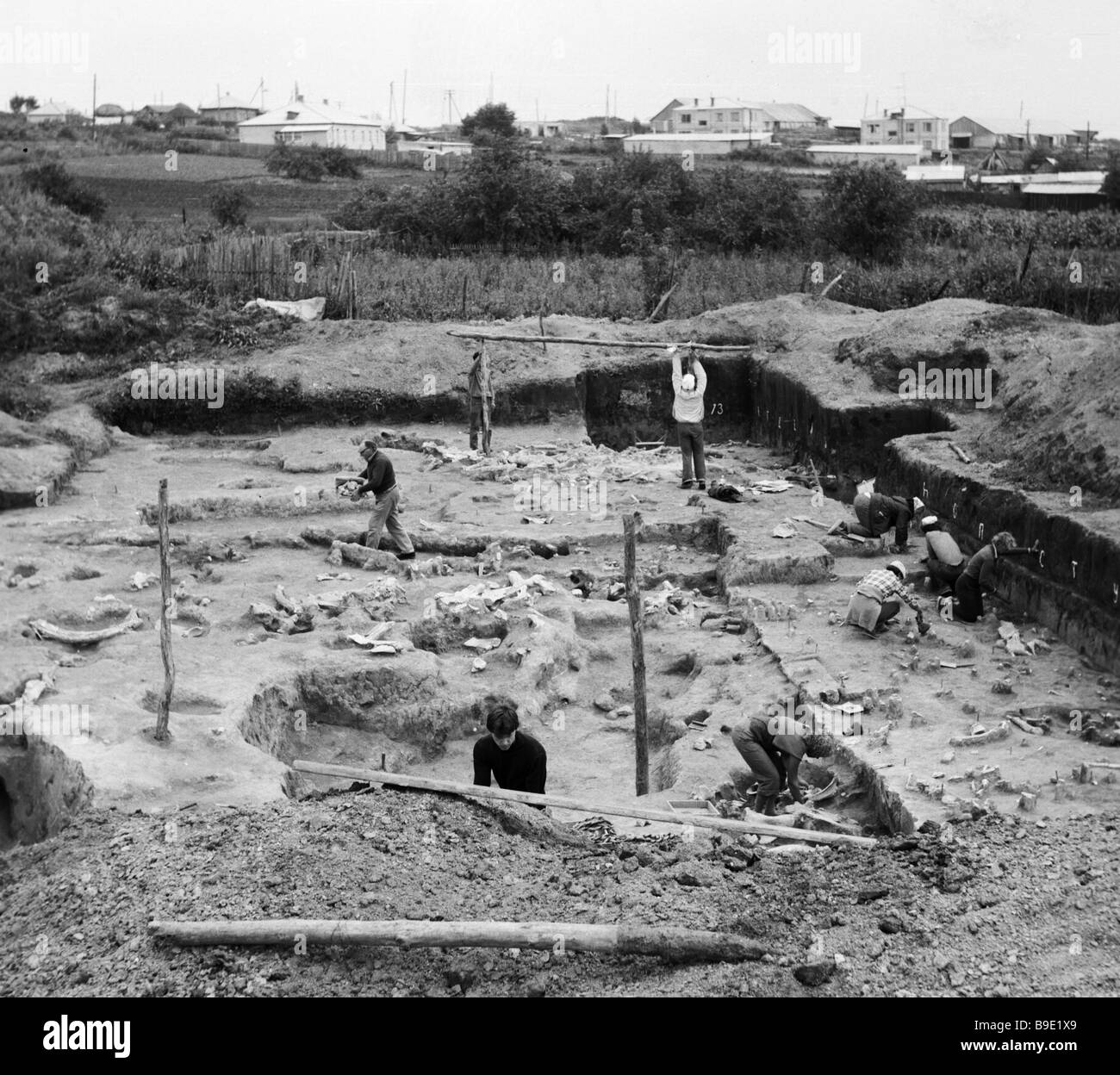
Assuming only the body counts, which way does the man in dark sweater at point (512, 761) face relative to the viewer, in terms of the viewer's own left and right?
facing the viewer

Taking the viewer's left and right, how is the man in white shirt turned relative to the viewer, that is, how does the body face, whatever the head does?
facing away from the viewer

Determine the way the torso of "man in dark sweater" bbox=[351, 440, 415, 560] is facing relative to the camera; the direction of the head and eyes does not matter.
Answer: to the viewer's left

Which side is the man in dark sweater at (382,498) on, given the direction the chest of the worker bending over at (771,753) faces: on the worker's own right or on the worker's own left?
on the worker's own left

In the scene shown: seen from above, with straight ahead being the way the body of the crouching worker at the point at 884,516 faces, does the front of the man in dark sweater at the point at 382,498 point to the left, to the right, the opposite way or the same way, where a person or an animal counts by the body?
the opposite way

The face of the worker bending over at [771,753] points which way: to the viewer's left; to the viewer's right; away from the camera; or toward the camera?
to the viewer's right

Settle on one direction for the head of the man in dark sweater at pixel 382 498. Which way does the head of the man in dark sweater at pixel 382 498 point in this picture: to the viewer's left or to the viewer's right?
to the viewer's left

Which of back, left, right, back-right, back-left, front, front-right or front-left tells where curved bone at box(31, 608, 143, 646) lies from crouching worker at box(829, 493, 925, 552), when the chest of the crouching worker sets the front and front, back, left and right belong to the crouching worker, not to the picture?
back-right

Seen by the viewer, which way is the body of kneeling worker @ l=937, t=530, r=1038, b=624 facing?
to the viewer's right

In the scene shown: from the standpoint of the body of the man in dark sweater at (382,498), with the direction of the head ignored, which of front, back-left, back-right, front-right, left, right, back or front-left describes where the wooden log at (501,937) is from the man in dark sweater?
left

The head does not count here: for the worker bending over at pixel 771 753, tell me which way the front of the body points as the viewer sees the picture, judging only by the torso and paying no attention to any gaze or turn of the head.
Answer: to the viewer's right
